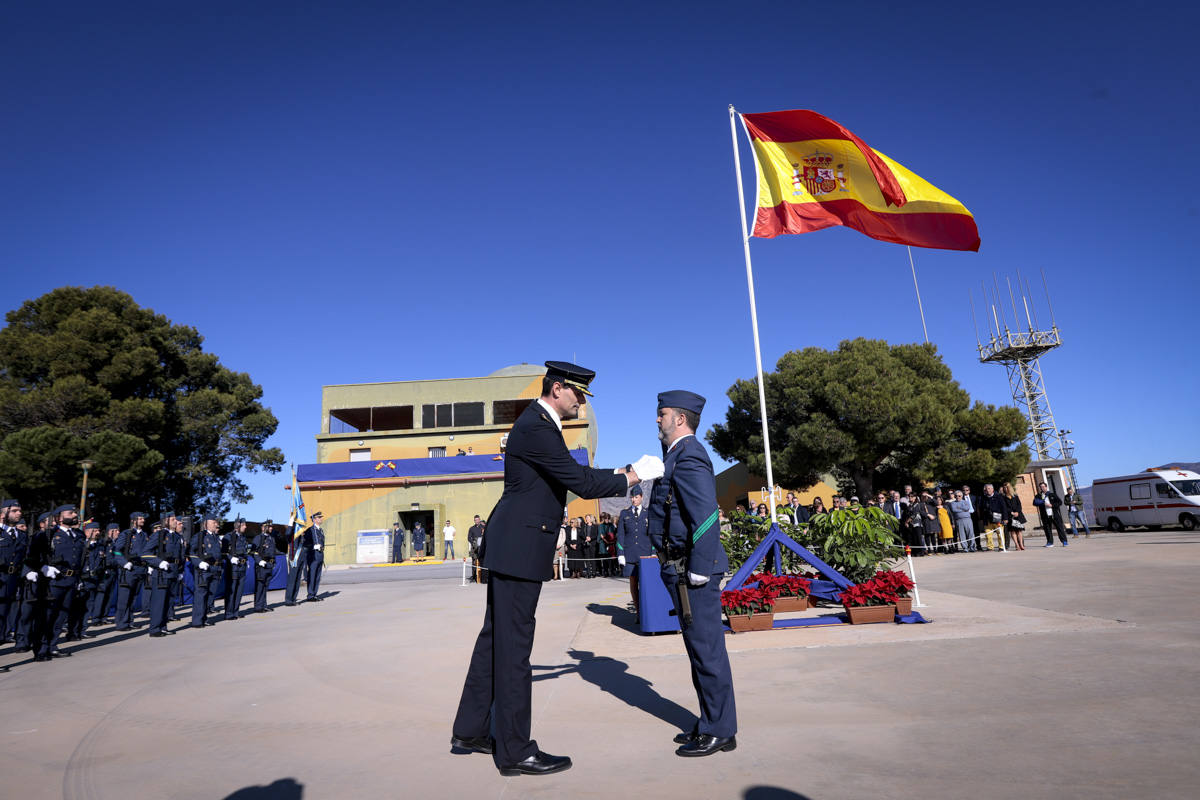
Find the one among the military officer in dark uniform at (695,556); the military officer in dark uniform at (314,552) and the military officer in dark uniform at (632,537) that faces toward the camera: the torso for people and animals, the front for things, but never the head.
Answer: the military officer in dark uniform at (632,537)

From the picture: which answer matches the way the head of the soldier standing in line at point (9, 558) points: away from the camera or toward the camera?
toward the camera

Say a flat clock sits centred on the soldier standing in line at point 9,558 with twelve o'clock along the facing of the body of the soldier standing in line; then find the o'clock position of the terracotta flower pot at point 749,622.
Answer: The terracotta flower pot is roughly at 12 o'clock from the soldier standing in line.

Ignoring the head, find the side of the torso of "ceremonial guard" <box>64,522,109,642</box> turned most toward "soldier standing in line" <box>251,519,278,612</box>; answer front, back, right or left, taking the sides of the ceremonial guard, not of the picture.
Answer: left

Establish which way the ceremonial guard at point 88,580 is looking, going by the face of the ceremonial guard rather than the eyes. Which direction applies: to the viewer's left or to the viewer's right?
to the viewer's right

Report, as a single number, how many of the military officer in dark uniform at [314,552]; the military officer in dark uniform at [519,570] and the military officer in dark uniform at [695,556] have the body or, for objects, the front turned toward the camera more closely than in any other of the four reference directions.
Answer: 0

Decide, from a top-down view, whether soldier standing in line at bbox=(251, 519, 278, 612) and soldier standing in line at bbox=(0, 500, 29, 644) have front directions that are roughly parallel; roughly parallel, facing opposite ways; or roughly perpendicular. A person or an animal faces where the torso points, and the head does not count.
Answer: roughly parallel

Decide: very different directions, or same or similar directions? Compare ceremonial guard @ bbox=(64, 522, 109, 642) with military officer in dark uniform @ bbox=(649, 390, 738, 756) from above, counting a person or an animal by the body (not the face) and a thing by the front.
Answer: very different directions

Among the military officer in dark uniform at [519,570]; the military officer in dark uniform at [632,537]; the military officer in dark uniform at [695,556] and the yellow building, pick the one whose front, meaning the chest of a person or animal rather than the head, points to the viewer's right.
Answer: the military officer in dark uniform at [519,570]

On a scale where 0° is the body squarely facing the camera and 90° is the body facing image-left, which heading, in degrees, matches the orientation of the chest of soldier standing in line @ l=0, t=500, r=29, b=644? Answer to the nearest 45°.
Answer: approximately 315°

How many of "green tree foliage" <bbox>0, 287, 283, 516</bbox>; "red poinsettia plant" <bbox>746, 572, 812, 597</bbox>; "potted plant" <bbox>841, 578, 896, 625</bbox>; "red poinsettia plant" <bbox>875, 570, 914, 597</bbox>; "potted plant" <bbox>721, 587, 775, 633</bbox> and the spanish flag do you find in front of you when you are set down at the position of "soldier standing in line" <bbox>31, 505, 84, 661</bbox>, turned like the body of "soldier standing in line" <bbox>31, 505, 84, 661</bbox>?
5

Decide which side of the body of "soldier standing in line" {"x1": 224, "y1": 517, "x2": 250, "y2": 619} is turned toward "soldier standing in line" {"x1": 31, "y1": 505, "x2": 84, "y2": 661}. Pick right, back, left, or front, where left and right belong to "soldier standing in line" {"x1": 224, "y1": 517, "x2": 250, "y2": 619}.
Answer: right

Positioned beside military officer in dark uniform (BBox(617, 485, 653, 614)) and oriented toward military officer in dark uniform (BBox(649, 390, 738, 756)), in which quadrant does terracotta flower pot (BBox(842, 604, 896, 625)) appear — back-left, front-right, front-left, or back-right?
front-left

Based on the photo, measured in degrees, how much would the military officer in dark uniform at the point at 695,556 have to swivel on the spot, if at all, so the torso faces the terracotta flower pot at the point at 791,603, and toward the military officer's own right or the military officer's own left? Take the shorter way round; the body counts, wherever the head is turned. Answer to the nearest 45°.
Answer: approximately 90° to the military officer's own right

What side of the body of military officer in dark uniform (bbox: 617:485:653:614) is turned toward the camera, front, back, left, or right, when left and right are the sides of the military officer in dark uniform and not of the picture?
front

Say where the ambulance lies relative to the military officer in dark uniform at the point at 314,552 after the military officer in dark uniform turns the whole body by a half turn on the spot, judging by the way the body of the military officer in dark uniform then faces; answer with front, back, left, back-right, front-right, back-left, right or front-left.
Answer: back

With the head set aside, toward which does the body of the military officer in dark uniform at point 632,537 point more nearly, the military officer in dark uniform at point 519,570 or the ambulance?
the military officer in dark uniform

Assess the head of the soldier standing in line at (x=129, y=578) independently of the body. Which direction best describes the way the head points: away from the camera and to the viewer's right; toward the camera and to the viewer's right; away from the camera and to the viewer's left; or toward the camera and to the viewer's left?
toward the camera and to the viewer's right

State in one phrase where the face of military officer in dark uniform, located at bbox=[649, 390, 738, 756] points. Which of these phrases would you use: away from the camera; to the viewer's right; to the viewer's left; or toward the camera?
to the viewer's left
